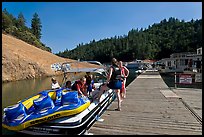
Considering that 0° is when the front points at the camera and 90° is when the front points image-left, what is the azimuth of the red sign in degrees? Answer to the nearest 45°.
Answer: approximately 0°

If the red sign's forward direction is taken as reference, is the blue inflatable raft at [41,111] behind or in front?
in front
